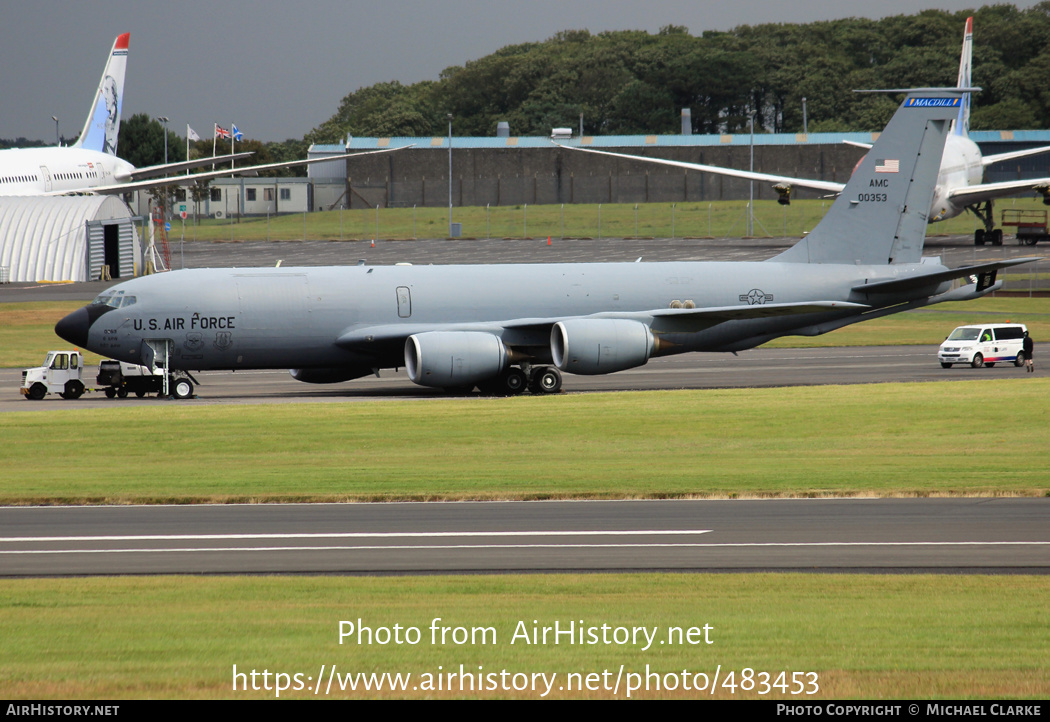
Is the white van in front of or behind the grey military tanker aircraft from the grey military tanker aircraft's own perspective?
behind

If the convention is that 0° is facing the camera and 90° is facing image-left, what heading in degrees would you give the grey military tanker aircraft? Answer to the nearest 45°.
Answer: approximately 90°
